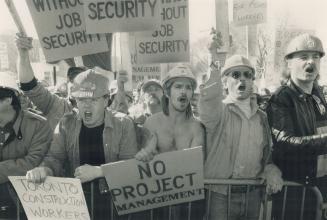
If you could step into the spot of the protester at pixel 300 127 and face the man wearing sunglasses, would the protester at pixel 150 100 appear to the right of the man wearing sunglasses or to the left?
right

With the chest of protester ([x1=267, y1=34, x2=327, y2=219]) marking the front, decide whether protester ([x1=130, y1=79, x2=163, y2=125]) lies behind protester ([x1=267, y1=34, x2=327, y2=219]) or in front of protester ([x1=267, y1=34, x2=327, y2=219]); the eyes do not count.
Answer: behind

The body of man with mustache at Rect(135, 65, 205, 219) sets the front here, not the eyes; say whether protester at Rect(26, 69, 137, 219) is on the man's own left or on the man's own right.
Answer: on the man's own right

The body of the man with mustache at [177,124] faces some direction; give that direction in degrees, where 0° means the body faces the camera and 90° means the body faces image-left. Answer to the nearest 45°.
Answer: approximately 0°

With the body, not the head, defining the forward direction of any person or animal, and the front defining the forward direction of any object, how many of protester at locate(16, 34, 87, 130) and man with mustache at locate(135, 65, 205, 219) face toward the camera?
2

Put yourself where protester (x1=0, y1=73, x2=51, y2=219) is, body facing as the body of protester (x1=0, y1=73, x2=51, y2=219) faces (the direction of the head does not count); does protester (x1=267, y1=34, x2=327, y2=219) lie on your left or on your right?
on your left

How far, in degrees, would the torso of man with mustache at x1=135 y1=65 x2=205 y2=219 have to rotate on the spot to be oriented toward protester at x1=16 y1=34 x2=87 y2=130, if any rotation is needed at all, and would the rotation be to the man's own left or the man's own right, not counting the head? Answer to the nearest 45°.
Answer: approximately 90° to the man's own right
